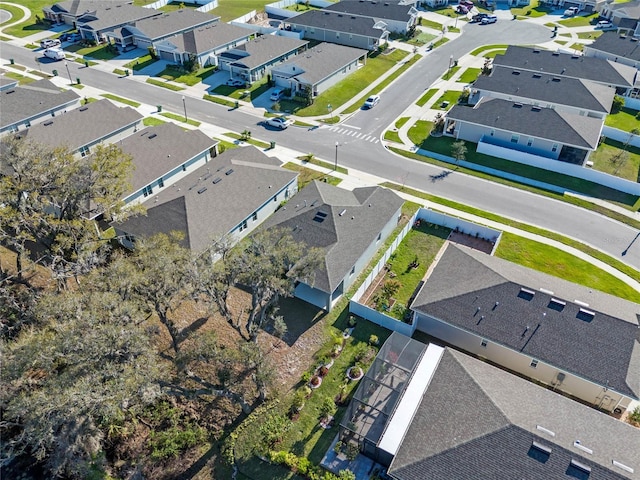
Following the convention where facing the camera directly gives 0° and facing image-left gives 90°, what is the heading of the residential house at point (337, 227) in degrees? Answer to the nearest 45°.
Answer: approximately 225°

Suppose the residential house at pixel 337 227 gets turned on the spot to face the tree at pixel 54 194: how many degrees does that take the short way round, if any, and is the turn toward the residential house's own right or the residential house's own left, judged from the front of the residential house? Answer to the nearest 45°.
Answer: approximately 135° to the residential house's own left

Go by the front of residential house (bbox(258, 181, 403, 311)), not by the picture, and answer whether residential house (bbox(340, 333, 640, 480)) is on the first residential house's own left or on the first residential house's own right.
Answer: on the first residential house's own right

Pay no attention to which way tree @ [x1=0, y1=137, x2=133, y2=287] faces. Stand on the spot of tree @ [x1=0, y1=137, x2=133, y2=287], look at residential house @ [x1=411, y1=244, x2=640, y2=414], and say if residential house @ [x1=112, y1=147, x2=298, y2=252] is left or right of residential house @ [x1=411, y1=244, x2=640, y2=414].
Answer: left

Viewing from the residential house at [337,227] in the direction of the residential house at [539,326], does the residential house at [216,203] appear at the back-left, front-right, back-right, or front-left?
back-right

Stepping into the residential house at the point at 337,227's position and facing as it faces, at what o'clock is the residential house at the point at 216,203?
the residential house at the point at 216,203 is roughly at 8 o'clock from the residential house at the point at 337,227.

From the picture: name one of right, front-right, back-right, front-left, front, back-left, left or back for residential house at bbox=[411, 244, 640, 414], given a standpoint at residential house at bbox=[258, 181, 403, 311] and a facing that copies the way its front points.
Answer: right
